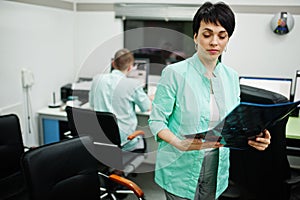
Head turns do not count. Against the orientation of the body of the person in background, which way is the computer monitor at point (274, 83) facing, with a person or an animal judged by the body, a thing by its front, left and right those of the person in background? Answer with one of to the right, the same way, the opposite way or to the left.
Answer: the opposite way

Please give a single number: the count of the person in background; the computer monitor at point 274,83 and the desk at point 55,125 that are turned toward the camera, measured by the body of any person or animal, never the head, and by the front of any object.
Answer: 2

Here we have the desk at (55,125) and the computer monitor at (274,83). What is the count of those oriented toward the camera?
2

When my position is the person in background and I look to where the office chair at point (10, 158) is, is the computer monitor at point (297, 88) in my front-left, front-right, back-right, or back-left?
back-left

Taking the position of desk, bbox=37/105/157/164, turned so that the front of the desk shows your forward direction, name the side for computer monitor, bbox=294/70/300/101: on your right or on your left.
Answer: on your left
